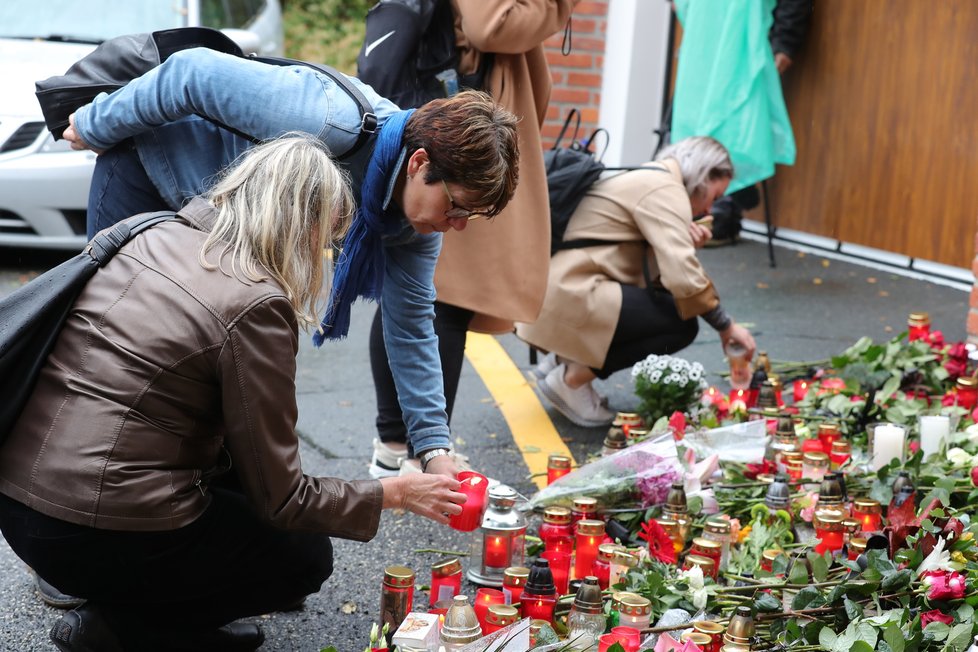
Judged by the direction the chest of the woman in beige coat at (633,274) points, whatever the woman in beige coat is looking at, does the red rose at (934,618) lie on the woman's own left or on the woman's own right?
on the woman's own right

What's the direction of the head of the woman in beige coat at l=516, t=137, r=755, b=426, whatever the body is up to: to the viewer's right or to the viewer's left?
to the viewer's right

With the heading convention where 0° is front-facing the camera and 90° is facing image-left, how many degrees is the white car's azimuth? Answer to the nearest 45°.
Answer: approximately 45°

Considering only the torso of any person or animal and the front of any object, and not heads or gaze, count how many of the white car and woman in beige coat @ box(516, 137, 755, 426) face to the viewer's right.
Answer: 1

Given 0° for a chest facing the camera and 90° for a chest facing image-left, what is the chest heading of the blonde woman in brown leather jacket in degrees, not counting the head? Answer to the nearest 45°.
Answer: approximately 225°

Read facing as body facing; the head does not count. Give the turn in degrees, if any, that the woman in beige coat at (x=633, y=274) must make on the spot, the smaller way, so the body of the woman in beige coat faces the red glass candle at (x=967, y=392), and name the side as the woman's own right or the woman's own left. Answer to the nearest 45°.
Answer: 0° — they already face it

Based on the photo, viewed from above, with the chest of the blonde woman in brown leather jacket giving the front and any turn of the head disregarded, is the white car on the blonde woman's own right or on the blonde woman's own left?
on the blonde woman's own left

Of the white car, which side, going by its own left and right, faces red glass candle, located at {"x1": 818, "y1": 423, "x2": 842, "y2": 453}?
left

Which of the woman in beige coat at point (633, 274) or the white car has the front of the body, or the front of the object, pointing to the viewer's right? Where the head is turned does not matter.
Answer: the woman in beige coat

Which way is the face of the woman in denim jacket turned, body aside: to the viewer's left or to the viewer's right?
to the viewer's right

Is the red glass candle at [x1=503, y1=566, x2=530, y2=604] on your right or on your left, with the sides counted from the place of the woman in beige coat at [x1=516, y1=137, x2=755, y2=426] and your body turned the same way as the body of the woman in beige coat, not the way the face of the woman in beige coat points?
on your right

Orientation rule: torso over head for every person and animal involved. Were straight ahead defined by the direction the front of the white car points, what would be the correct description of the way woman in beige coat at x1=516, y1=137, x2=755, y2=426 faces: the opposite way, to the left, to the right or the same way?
to the left

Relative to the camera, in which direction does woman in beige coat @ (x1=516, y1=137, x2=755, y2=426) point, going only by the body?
to the viewer's right

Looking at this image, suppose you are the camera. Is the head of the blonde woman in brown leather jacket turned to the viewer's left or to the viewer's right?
to the viewer's right
